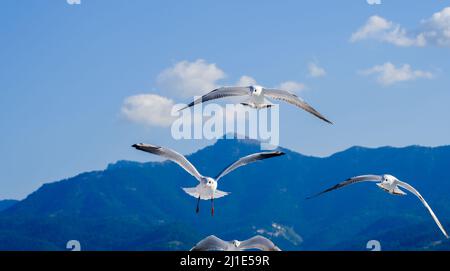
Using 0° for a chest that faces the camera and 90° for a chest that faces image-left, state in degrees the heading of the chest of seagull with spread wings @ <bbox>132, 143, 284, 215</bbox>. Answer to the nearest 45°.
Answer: approximately 0°

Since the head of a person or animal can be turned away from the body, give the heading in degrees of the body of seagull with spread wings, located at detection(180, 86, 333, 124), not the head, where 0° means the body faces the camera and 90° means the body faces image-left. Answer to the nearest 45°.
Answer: approximately 0°

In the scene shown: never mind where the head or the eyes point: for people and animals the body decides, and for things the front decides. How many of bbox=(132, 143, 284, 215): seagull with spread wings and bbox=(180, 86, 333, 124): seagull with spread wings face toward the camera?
2
